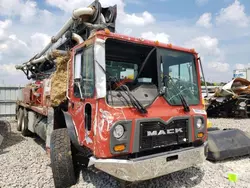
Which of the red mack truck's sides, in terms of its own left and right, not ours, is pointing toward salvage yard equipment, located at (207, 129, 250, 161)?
left

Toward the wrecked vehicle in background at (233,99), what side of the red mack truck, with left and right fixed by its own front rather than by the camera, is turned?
left

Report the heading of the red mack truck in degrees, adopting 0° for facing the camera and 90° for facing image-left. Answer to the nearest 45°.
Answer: approximately 315°

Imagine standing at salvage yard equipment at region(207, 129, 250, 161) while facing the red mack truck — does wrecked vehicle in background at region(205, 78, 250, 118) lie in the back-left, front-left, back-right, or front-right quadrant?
back-right
